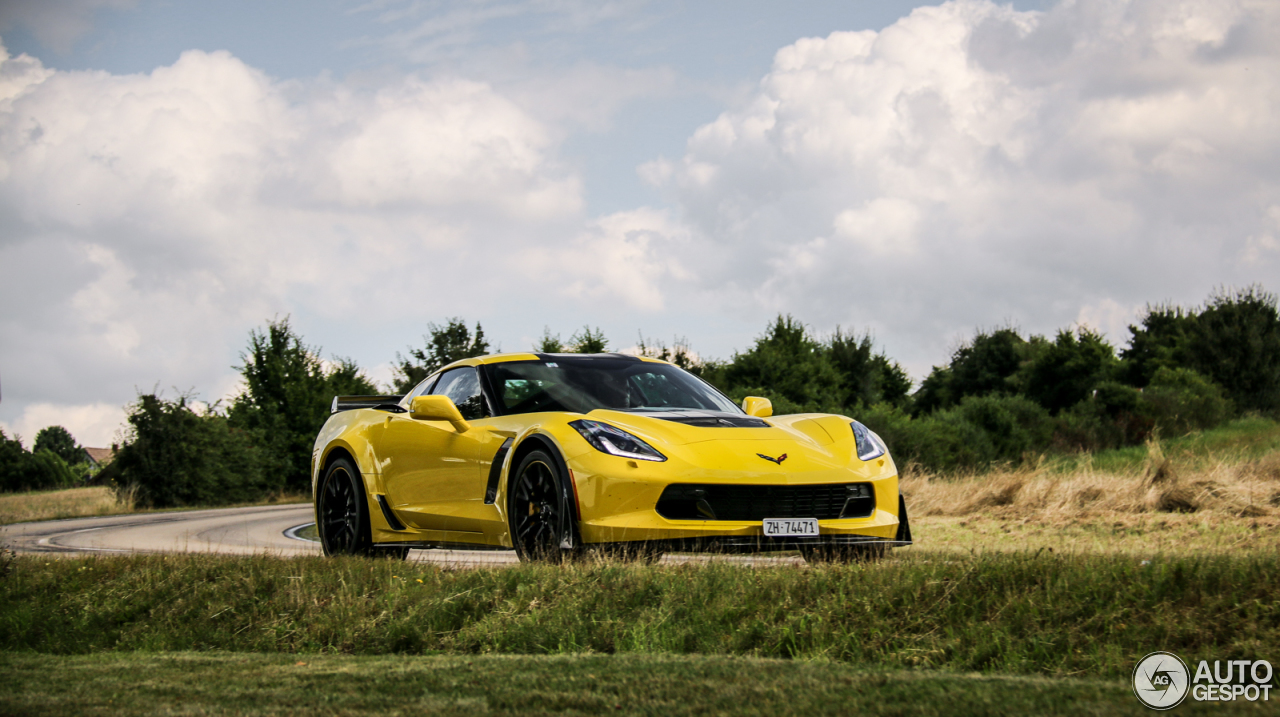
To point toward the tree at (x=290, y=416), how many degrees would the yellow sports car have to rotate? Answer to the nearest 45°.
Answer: approximately 135° to its left

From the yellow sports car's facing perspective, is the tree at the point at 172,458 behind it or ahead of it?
behind

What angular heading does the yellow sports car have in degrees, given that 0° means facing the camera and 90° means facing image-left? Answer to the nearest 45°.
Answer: approximately 315°

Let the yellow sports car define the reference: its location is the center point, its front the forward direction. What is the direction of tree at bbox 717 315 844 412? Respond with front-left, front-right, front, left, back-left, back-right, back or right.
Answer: back-left

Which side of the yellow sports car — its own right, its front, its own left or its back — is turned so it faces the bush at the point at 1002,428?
left

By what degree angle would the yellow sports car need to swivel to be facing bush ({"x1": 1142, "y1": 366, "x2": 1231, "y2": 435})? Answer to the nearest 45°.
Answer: approximately 90° to its left

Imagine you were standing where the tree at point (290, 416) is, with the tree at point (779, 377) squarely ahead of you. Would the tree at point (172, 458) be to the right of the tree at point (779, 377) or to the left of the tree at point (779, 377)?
right
